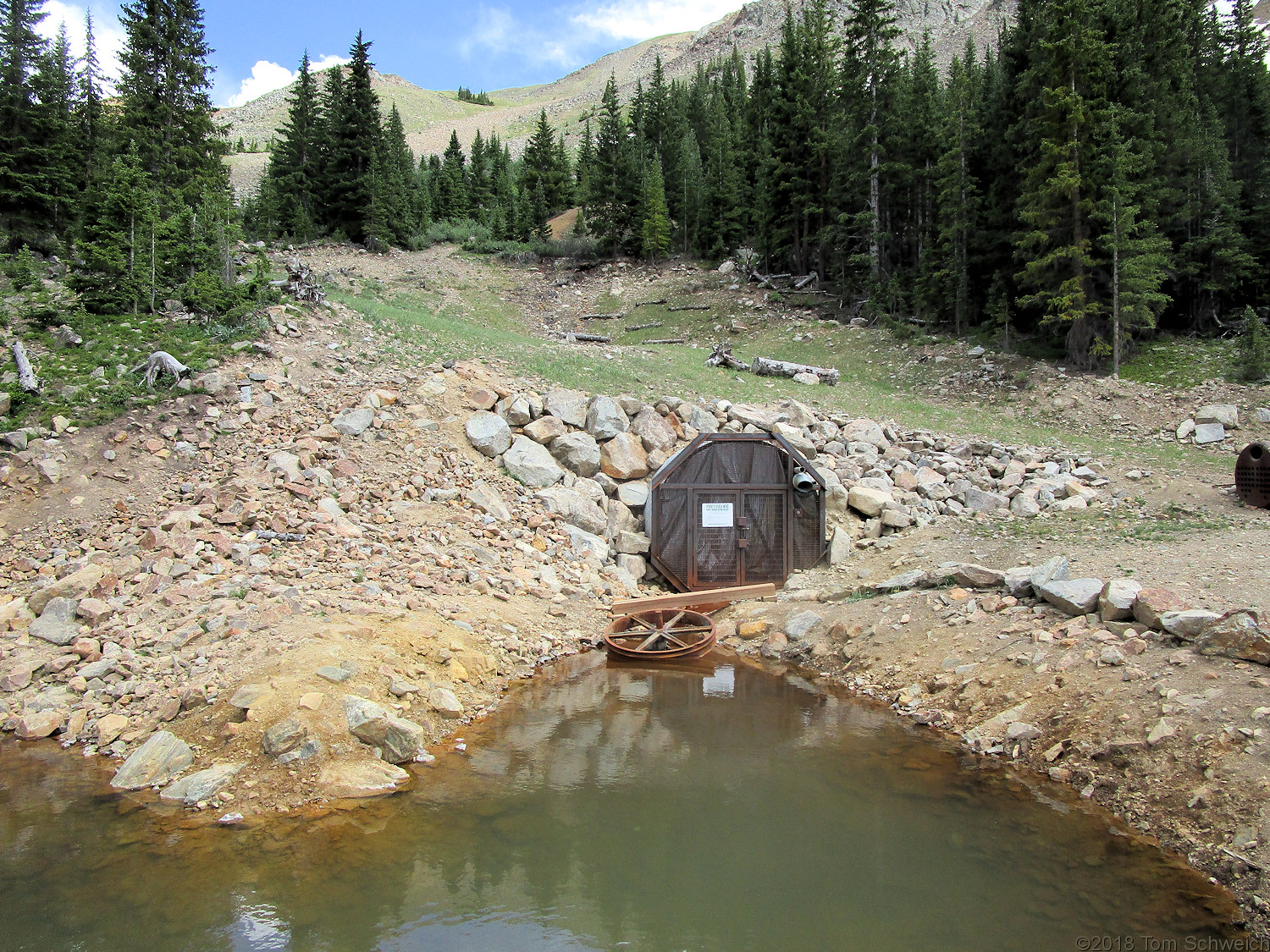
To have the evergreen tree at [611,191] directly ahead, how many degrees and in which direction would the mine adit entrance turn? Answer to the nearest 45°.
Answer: approximately 180°

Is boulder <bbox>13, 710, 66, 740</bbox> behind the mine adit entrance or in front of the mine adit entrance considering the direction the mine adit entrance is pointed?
in front

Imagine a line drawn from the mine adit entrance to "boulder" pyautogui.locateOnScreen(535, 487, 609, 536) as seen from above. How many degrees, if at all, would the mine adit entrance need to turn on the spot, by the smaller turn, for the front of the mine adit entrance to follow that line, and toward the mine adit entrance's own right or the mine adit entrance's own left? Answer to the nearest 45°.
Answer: approximately 90° to the mine adit entrance's own right

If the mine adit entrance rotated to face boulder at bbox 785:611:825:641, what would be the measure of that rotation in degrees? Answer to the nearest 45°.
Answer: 0° — it already faces it

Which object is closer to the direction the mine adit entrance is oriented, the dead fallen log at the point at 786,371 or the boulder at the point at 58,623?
the boulder

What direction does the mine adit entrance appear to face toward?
toward the camera
